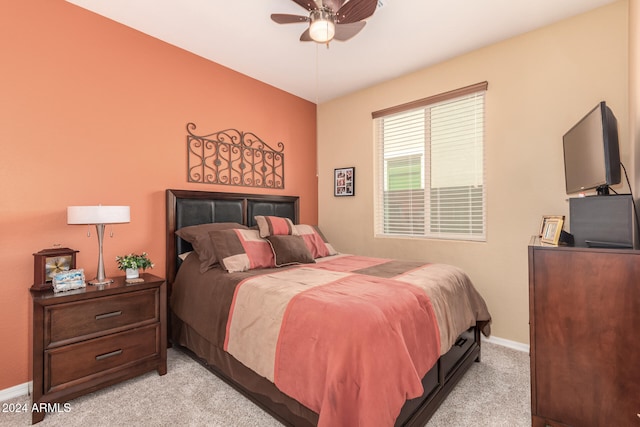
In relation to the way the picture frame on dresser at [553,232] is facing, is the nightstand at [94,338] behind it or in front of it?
in front

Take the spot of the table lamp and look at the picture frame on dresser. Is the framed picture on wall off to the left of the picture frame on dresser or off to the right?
left

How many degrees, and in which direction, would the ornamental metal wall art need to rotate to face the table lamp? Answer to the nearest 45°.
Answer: approximately 90° to its right

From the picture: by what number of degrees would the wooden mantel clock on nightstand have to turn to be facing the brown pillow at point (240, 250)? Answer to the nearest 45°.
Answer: approximately 45° to its left

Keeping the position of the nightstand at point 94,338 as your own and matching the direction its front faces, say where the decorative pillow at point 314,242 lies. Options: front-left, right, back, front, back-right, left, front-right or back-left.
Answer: front-left

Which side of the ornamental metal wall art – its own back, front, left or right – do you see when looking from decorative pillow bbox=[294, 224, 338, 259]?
front

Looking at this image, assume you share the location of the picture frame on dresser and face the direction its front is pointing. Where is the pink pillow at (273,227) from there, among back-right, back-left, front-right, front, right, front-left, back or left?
front-right

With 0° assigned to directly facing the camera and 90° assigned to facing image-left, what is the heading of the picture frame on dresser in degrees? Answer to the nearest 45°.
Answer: approximately 45°

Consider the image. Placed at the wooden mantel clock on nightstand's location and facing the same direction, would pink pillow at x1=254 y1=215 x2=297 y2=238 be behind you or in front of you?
in front

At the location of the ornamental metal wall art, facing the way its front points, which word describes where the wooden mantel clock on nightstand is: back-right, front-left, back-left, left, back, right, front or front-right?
right

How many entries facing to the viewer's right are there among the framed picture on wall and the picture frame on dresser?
0
